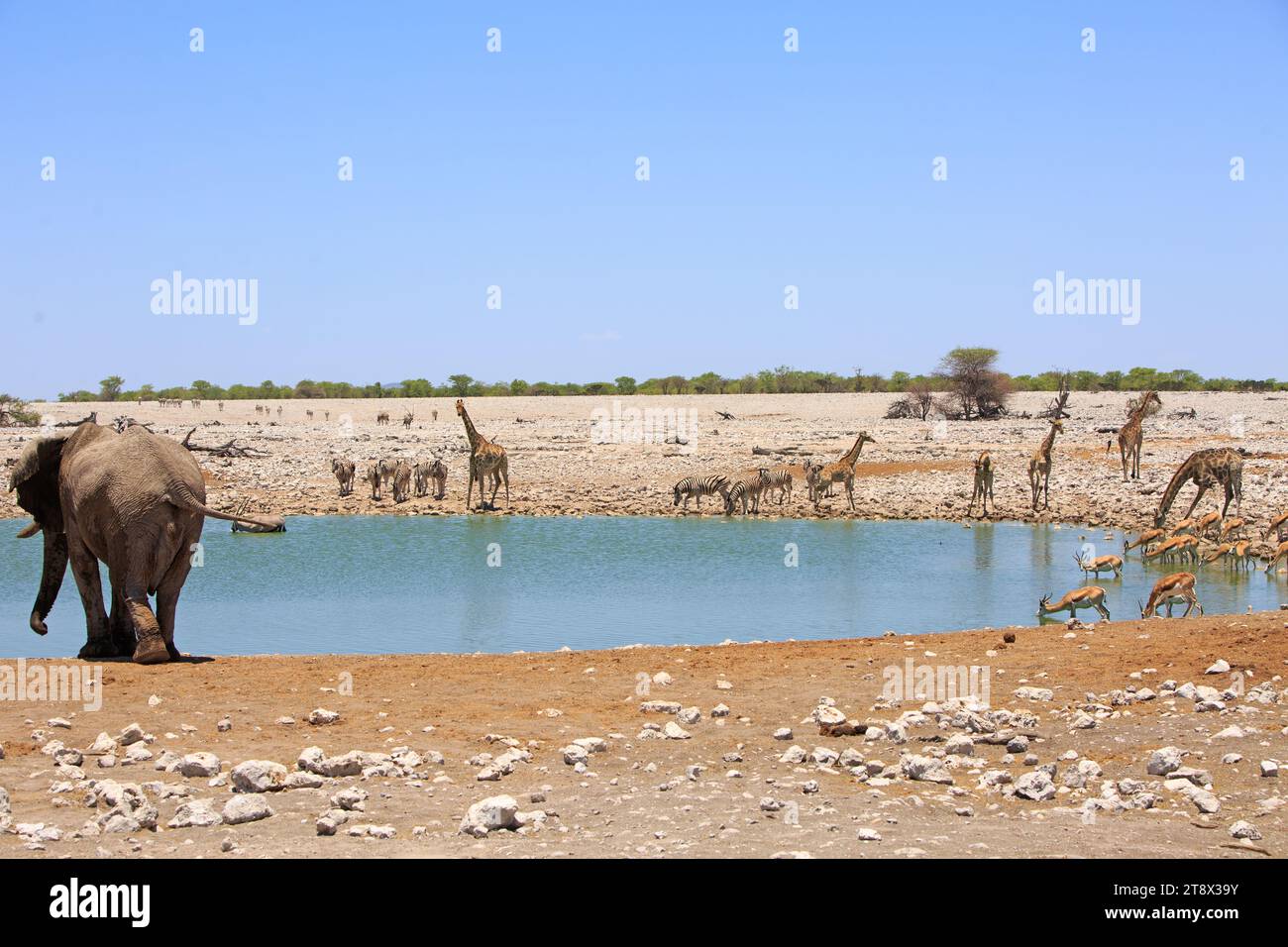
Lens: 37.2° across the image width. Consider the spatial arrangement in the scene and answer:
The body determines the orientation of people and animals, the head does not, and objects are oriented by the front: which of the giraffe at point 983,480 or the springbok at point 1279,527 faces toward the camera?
the giraffe

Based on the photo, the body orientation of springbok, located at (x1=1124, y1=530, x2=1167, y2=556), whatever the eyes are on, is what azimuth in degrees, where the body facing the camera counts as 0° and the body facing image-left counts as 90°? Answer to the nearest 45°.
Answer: approximately 90°

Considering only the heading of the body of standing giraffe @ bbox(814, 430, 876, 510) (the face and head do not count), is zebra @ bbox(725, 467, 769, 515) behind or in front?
behind

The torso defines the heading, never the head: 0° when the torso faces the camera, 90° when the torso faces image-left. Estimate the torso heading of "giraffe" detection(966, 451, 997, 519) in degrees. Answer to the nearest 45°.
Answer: approximately 0°

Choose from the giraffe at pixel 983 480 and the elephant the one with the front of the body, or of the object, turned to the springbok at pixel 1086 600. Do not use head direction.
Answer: the giraffe

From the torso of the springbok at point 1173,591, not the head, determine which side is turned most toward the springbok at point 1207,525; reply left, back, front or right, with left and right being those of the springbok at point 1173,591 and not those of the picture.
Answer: right

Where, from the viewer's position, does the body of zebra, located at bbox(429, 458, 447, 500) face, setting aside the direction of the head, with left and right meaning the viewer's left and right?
facing the viewer

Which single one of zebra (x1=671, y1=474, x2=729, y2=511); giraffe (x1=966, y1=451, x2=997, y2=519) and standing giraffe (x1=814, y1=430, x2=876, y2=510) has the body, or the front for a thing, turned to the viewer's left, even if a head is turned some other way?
the zebra

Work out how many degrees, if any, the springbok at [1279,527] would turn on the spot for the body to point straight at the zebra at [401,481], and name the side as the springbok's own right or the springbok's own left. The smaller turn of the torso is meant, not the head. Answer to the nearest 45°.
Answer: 0° — it already faces it

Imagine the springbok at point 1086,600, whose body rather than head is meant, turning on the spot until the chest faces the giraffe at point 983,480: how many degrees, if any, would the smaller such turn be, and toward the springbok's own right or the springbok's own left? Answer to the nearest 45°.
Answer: approximately 90° to the springbok's own right

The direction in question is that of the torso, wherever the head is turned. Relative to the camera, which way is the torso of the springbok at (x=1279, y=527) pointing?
to the viewer's left

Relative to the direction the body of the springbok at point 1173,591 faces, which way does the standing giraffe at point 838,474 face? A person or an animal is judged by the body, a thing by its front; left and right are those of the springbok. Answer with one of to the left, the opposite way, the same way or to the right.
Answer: the opposite way

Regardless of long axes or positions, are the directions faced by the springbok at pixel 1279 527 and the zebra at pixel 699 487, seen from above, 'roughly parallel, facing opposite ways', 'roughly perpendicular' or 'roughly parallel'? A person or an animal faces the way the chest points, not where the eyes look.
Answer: roughly parallel

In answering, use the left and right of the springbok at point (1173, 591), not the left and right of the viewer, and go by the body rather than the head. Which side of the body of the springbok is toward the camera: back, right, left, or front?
left

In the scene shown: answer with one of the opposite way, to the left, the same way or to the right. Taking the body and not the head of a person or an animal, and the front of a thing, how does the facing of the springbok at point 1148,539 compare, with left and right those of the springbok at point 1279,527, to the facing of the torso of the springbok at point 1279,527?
the same way

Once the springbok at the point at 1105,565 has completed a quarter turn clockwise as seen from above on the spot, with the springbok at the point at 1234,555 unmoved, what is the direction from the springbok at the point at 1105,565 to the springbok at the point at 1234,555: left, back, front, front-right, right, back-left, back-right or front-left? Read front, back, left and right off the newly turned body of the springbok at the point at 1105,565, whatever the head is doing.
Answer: front-right

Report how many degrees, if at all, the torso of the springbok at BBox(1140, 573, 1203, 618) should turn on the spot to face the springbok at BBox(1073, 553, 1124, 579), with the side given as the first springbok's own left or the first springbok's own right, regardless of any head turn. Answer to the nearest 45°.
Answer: approximately 90° to the first springbok's own right

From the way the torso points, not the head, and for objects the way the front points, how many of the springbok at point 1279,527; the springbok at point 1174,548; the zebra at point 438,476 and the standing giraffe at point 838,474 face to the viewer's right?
1

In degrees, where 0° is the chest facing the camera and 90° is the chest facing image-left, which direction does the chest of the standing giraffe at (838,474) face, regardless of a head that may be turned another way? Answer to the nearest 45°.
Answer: approximately 270°

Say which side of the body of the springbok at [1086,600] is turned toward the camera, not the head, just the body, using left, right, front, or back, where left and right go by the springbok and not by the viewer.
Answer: left

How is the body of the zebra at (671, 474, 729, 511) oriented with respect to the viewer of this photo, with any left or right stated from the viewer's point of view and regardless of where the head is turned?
facing to the left of the viewer

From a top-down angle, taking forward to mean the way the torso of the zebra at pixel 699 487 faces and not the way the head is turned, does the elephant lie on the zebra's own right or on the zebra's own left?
on the zebra's own left
